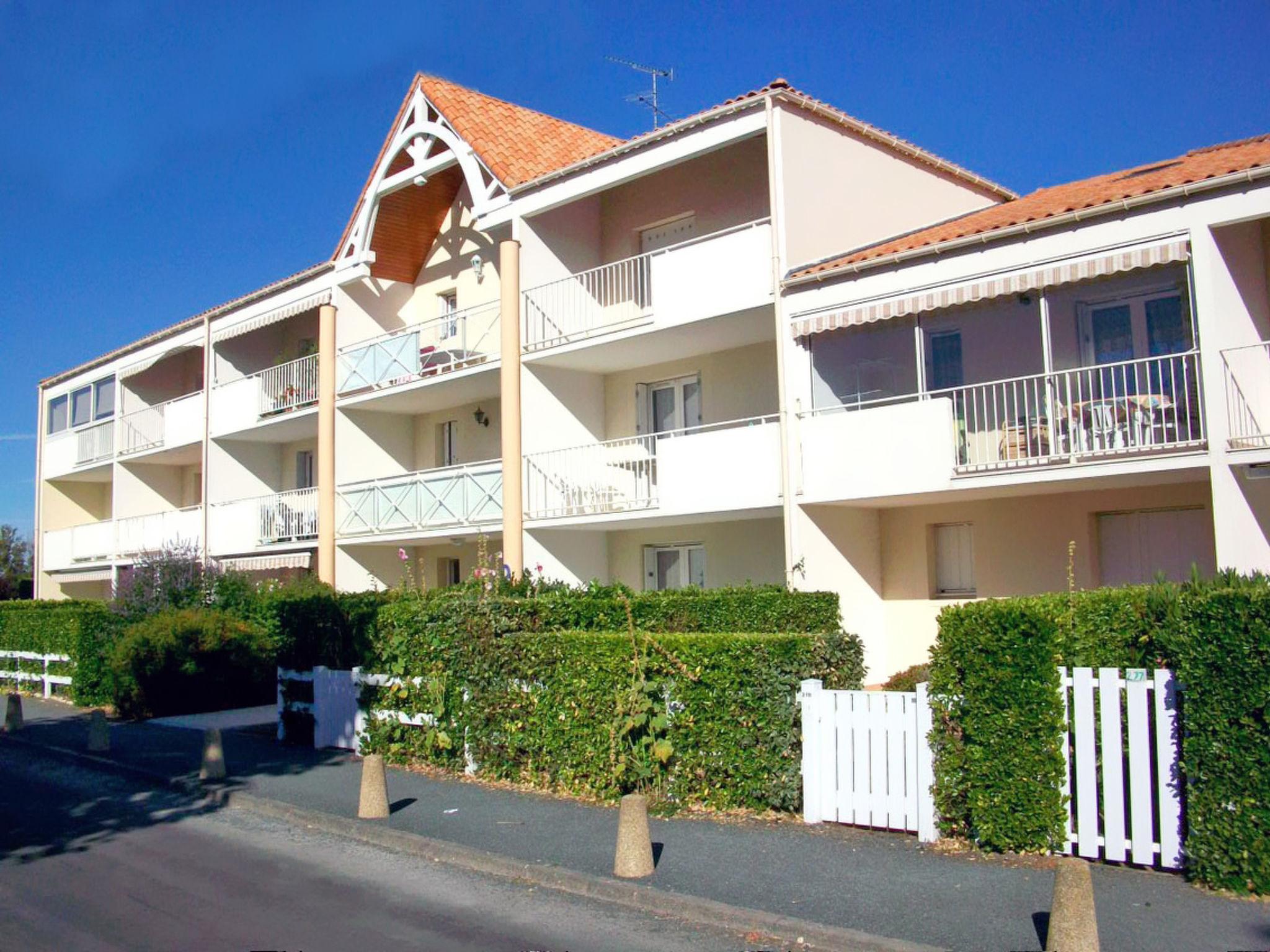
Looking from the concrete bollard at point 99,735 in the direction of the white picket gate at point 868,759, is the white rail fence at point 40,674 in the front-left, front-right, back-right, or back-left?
back-left

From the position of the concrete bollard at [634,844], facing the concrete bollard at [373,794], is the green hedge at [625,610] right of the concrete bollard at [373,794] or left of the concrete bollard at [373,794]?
right

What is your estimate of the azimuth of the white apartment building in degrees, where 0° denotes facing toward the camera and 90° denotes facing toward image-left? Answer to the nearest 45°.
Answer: approximately 45°

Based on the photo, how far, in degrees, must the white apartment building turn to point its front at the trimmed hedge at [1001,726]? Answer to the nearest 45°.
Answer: approximately 45° to its left

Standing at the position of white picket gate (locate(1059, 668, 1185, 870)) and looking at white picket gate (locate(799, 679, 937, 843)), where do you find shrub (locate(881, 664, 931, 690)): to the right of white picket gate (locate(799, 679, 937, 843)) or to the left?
right

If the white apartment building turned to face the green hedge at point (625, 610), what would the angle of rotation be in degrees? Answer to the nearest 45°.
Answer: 0° — it already faces it

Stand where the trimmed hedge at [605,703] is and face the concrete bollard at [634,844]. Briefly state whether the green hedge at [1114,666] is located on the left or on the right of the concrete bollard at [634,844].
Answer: left

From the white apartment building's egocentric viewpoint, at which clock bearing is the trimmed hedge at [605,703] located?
The trimmed hedge is roughly at 11 o'clock from the white apartment building.

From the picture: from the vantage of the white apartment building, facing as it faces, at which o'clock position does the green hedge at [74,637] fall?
The green hedge is roughly at 2 o'clock from the white apartment building.

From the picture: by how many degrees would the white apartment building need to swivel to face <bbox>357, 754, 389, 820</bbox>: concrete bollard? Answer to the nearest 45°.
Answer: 0° — it already faces it
